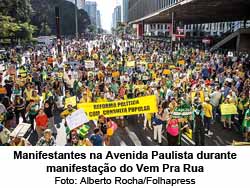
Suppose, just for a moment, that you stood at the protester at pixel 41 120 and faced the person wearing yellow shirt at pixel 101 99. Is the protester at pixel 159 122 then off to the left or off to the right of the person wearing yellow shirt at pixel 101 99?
right

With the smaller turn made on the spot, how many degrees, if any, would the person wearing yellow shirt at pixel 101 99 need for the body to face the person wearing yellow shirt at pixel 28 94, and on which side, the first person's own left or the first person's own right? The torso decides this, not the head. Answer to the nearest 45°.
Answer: approximately 90° to the first person's own right

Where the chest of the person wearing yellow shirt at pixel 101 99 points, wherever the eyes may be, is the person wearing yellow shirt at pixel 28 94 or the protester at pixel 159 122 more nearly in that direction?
the protester

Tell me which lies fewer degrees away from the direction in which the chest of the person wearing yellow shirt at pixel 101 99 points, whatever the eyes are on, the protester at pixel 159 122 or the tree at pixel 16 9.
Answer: the protester

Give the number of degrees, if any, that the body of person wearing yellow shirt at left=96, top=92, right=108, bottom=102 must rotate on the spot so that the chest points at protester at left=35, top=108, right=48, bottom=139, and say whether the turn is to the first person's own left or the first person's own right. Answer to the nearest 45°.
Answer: approximately 45° to the first person's own right

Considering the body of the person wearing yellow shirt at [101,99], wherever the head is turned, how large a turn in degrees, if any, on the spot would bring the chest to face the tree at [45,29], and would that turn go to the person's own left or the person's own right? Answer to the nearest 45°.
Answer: approximately 180°

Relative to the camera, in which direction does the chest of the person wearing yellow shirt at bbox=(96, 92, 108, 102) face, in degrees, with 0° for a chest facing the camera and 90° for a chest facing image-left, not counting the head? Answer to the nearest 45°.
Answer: approximately 0°

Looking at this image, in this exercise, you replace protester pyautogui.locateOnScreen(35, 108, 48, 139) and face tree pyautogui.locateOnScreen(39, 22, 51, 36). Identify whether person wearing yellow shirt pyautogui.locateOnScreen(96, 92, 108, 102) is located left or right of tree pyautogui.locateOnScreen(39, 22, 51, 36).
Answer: right

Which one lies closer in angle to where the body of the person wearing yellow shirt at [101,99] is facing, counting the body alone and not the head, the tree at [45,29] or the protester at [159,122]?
the protester

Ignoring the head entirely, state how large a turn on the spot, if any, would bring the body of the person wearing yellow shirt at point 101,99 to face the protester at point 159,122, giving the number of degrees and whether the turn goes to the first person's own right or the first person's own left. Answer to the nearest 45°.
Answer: approximately 45° to the first person's own left
